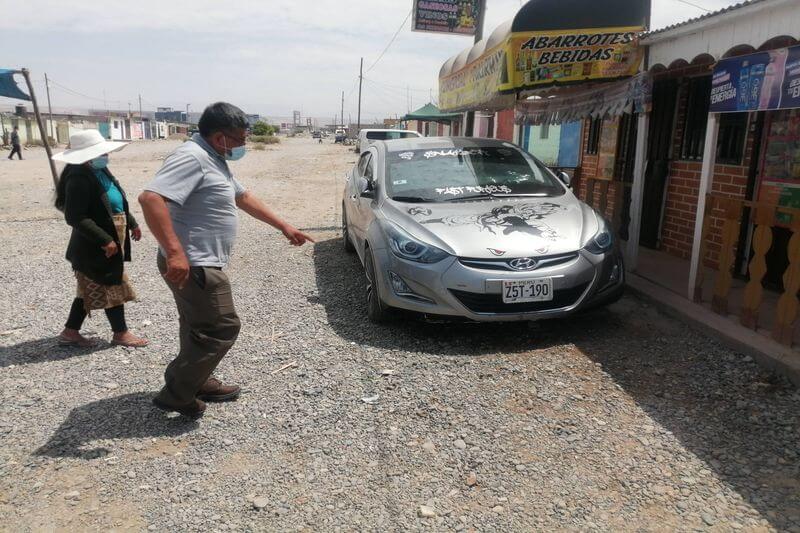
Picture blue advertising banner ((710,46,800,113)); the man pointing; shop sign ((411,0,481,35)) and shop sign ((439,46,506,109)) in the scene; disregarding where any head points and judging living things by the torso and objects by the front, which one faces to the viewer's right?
the man pointing

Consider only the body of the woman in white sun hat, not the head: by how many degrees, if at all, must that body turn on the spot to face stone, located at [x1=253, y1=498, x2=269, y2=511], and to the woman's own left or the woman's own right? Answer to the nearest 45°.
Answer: approximately 45° to the woman's own right

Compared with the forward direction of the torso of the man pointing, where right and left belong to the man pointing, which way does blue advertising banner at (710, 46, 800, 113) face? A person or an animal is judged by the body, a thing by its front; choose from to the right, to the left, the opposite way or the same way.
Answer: the opposite way

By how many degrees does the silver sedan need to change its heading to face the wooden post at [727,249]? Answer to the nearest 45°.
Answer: approximately 45° to its left

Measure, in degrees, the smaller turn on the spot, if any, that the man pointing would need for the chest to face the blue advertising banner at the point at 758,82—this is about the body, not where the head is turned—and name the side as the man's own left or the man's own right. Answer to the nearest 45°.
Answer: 0° — they already face it

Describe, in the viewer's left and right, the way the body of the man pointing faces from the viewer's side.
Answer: facing to the right of the viewer

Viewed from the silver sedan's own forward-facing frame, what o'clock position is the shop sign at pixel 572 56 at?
The shop sign is roughly at 8 o'clock from the silver sedan.

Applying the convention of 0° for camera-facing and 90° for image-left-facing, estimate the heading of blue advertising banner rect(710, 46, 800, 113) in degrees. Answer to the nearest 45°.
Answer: approximately 45°

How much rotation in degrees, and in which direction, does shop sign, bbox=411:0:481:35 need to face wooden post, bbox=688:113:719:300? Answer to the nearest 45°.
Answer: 0° — it already faces it

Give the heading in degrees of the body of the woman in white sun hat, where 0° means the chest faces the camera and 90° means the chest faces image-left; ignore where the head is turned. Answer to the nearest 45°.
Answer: approximately 315°

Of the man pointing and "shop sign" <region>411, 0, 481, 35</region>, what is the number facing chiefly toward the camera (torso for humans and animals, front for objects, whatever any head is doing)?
1
